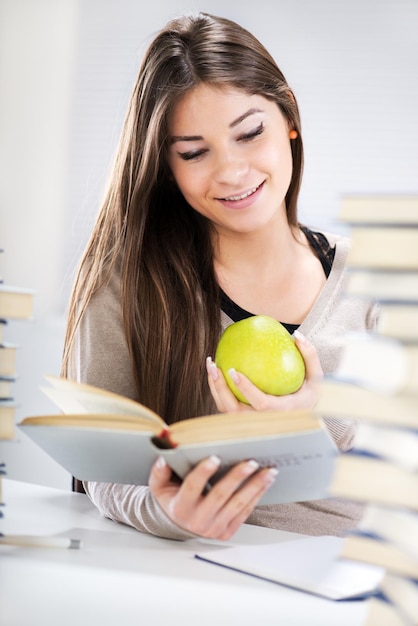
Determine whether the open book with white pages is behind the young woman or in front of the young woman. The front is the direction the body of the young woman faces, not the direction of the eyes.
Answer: in front

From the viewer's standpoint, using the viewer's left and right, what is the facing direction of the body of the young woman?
facing the viewer and to the right of the viewer
